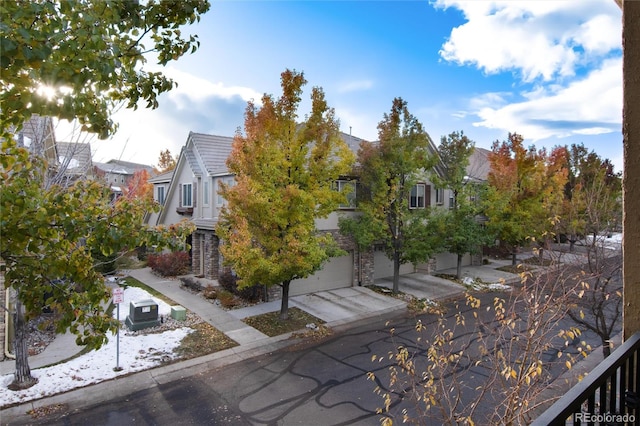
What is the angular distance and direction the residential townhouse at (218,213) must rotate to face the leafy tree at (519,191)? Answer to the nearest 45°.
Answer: approximately 45° to its left

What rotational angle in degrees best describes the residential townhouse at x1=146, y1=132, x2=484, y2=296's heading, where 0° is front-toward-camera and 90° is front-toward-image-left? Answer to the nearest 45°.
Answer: approximately 315°

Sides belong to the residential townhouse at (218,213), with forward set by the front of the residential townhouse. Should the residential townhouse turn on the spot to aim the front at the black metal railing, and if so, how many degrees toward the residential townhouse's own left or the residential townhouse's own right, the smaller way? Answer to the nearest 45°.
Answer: approximately 45° to the residential townhouse's own right

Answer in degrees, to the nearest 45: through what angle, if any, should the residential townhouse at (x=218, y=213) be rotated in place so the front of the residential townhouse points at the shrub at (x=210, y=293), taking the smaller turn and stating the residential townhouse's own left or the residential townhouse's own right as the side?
approximately 45° to the residential townhouse's own right

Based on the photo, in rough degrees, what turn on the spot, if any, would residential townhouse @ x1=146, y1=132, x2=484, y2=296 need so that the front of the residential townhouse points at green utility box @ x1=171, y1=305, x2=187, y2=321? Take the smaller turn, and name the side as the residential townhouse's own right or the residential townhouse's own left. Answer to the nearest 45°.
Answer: approximately 45° to the residential townhouse's own right

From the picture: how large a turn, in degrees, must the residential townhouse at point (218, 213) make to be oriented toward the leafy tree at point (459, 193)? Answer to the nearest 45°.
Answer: approximately 45° to its left
